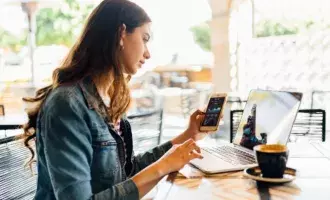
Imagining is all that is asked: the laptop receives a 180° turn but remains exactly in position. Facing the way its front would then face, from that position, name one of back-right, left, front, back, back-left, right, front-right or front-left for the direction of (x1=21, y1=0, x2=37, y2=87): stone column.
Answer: left

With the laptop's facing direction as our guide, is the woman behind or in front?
in front

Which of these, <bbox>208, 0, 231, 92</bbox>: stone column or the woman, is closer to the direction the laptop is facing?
the woman

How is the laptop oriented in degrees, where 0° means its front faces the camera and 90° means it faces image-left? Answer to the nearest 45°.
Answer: approximately 45°

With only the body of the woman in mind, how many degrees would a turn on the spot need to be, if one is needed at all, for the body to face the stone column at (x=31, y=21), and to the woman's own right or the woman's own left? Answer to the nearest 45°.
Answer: approximately 90° to the woman's own left

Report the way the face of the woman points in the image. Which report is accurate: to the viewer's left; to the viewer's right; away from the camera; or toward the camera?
to the viewer's right

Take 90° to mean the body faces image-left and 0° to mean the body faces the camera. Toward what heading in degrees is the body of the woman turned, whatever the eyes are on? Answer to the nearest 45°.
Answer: approximately 270°

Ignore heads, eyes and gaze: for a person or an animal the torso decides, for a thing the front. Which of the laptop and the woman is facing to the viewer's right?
the woman

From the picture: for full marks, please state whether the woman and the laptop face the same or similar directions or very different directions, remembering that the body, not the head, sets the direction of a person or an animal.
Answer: very different directions

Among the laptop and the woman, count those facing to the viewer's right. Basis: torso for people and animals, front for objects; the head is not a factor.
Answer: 1
